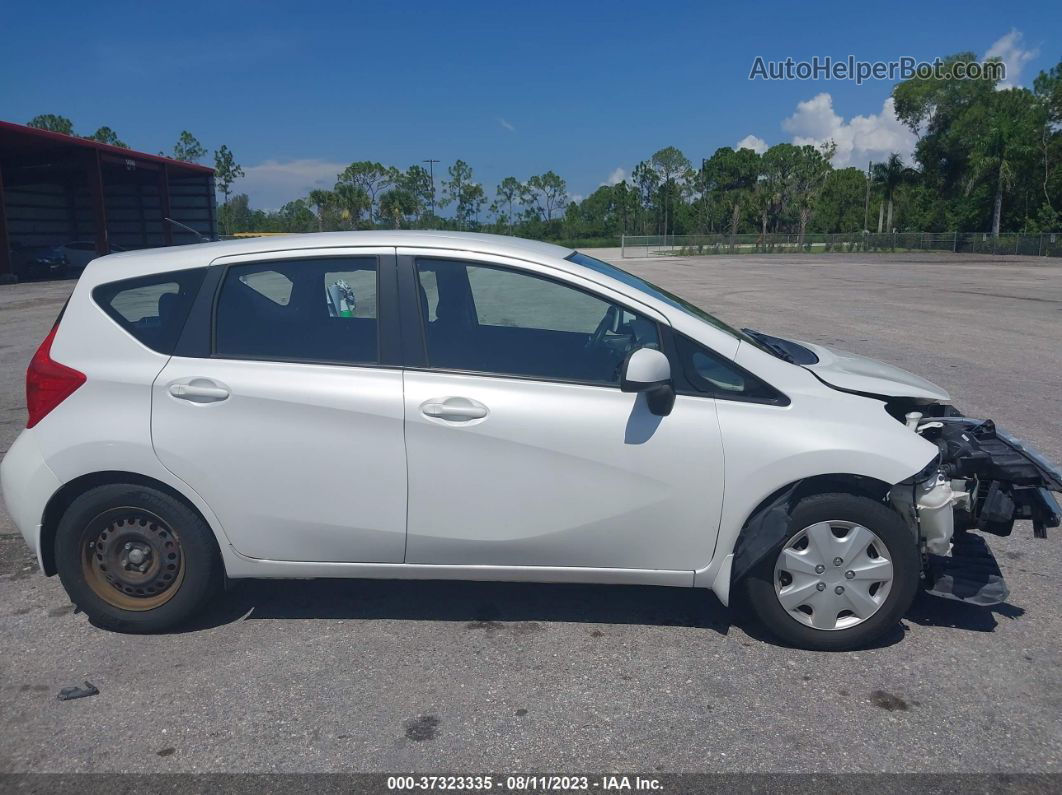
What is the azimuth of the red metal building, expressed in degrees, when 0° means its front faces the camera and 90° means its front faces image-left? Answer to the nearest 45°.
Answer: approximately 315°

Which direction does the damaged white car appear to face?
to the viewer's right
